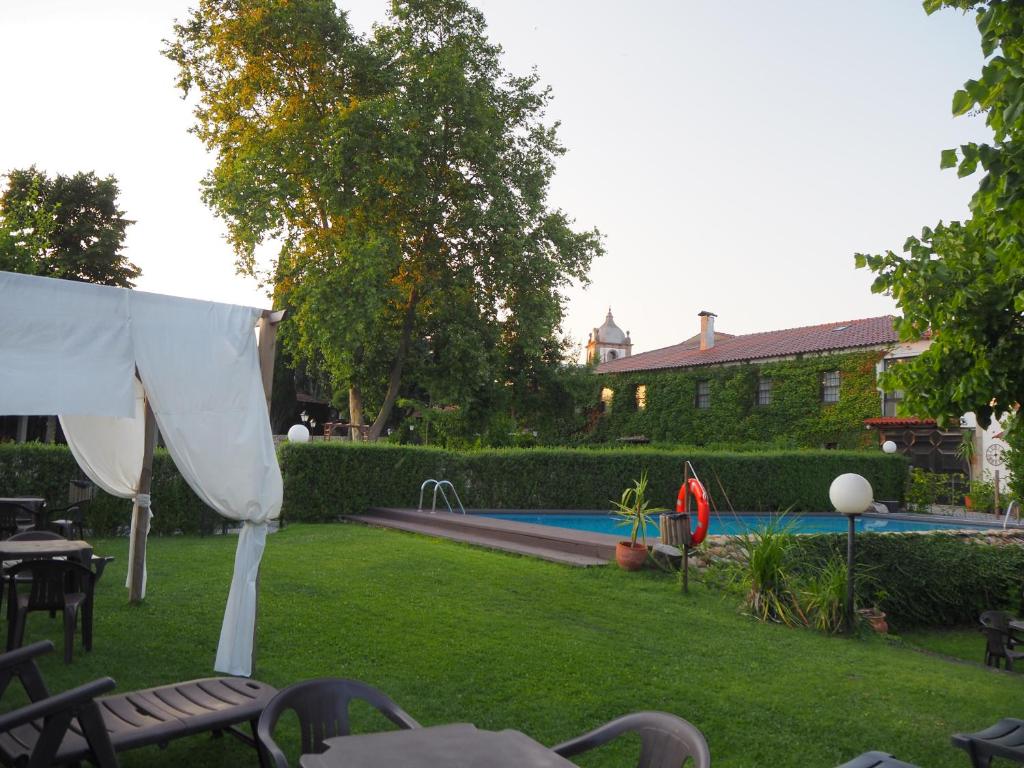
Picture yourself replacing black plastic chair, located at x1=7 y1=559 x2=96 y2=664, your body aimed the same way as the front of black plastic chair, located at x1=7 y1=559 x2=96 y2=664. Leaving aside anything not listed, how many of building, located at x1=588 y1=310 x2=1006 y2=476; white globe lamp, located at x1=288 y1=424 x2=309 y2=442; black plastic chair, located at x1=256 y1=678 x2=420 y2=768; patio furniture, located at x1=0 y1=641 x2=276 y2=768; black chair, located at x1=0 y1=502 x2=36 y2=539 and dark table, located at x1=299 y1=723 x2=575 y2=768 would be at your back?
3

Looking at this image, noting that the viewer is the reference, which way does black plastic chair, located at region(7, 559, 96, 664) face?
facing away from the viewer

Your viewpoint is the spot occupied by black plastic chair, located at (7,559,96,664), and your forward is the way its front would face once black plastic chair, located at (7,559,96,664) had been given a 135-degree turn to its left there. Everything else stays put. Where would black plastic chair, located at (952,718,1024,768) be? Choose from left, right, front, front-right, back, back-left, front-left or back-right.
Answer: left
